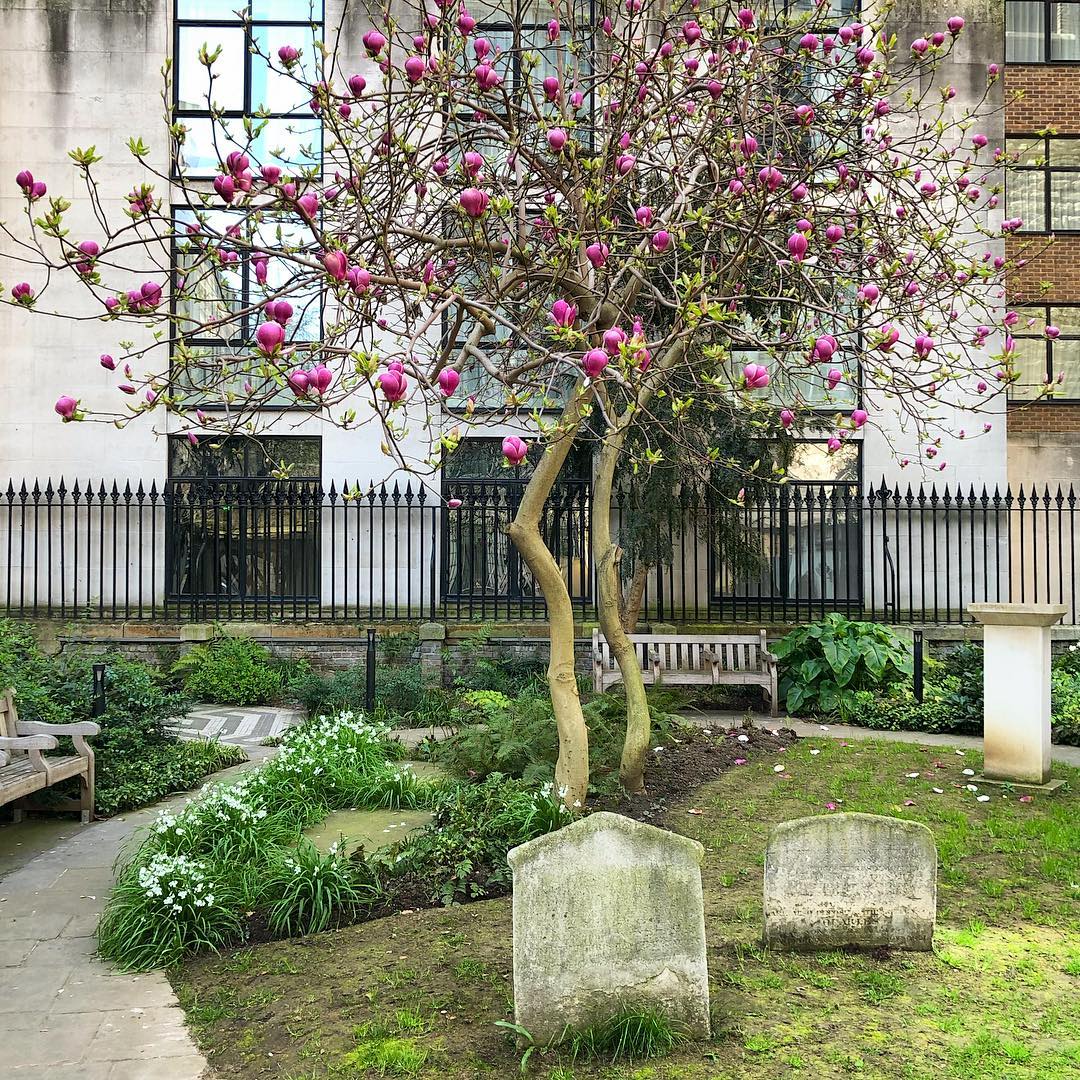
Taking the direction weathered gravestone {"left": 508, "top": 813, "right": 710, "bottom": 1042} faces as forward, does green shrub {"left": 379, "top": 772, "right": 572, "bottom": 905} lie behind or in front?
behind

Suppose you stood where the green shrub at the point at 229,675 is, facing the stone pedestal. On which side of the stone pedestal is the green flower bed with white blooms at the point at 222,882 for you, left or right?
right

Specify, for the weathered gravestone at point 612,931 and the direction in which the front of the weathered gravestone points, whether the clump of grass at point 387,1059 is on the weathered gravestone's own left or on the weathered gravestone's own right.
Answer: on the weathered gravestone's own right

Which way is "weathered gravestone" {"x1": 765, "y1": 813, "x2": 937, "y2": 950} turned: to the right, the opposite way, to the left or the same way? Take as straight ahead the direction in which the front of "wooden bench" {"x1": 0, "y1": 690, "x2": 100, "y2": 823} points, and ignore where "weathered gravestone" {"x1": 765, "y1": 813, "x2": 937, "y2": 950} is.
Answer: to the right

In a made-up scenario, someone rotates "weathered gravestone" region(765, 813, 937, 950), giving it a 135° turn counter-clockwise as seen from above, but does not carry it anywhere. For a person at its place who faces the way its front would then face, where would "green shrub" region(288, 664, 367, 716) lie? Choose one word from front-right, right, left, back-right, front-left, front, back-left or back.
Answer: left

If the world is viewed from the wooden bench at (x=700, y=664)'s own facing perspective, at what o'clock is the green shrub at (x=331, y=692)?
The green shrub is roughly at 3 o'clock from the wooden bench.

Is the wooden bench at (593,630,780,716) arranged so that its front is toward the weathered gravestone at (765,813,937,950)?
yes

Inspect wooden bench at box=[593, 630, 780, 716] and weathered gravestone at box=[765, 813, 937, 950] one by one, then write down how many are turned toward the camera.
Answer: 2

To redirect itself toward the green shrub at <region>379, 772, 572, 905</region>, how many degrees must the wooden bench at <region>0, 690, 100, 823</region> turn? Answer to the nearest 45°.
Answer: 0° — it already faces it

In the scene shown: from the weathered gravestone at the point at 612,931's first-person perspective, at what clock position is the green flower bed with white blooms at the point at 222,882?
The green flower bed with white blooms is roughly at 4 o'clock from the weathered gravestone.

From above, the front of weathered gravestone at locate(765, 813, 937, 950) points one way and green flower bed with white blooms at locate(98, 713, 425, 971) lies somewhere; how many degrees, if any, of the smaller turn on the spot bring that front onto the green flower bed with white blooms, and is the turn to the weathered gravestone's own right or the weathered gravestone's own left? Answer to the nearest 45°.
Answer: approximately 90° to the weathered gravestone's own right

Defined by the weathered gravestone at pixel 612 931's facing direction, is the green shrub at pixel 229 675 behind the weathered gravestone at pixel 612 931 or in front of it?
behind

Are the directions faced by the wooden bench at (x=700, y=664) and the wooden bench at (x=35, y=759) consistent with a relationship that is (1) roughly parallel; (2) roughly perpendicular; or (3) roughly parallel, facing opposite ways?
roughly perpendicular

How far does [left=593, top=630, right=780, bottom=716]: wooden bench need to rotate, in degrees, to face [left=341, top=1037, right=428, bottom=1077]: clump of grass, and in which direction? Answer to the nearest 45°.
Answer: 0° — it already faces it

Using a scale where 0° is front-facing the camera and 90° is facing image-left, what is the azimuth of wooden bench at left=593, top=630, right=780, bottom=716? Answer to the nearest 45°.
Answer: approximately 0°

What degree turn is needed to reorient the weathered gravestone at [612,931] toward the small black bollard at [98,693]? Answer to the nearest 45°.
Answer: approximately 135° to its right

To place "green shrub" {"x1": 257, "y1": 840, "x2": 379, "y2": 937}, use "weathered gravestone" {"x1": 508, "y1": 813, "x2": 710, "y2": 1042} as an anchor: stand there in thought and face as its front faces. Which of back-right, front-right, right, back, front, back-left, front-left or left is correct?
back-right
